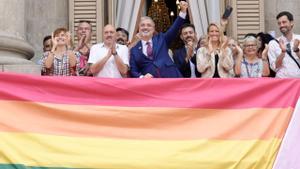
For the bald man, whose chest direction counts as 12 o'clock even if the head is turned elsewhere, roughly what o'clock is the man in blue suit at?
The man in blue suit is roughly at 9 o'clock from the bald man.

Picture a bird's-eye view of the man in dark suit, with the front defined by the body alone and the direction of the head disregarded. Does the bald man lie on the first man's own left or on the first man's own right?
on the first man's own right

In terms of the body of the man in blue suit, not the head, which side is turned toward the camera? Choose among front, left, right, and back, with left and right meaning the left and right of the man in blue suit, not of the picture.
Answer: front

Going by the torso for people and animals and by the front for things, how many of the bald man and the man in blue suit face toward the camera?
2

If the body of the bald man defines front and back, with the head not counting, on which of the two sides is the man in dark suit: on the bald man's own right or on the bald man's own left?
on the bald man's own left

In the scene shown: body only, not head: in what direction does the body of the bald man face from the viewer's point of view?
toward the camera

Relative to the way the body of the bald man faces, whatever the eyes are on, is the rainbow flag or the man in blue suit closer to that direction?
the rainbow flag

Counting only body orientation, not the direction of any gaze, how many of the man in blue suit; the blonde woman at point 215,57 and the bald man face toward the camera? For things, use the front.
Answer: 3

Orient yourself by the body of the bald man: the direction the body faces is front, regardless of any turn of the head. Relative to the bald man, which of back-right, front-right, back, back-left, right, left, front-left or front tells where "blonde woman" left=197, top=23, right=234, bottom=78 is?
left

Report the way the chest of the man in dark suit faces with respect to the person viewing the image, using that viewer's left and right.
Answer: facing the viewer and to the right of the viewer

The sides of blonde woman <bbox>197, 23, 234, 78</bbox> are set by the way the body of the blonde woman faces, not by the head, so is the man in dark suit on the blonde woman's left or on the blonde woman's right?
on the blonde woman's right

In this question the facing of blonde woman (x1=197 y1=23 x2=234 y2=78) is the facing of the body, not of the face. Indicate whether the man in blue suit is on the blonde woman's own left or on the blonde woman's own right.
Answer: on the blonde woman's own right
